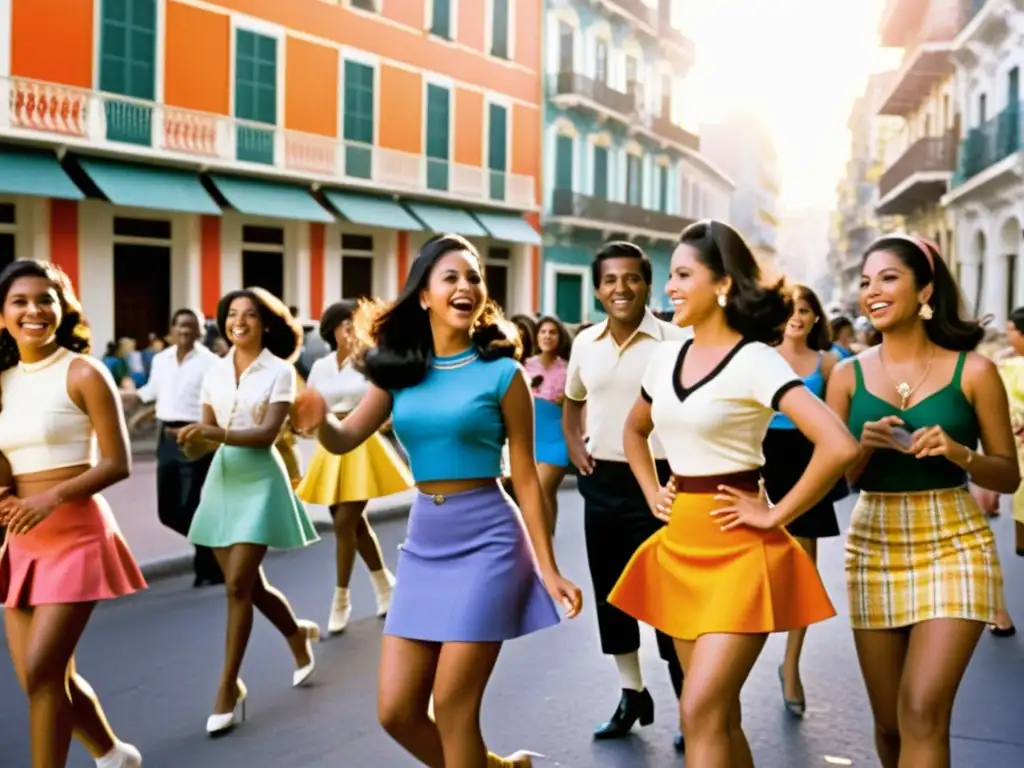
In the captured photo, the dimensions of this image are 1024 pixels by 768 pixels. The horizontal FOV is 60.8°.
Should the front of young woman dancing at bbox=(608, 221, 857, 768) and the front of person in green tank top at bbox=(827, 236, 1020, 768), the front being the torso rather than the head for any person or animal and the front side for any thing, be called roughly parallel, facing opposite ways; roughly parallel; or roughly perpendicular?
roughly parallel

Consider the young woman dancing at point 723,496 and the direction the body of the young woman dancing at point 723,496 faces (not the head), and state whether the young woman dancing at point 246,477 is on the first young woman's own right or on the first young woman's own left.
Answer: on the first young woman's own right

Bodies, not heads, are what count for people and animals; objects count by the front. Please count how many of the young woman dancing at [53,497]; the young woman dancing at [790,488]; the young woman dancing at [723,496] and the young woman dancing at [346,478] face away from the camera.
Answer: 0

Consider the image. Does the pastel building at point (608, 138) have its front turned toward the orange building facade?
no

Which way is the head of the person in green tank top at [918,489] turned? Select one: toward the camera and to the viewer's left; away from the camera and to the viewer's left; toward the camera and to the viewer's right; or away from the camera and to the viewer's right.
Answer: toward the camera and to the viewer's left

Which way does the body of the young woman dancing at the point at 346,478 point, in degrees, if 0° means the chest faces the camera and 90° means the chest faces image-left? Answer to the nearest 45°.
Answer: approximately 315°

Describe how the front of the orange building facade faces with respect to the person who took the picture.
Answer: facing the viewer and to the right of the viewer

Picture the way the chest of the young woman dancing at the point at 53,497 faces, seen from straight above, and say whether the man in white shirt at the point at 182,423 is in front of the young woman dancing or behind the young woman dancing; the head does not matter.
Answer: behind

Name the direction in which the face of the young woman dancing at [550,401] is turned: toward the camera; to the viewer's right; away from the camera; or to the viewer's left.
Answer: toward the camera

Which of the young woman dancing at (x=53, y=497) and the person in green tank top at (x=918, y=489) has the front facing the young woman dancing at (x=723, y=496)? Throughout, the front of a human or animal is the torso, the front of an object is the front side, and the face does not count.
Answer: the person in green tank top at (x=918, y=489)

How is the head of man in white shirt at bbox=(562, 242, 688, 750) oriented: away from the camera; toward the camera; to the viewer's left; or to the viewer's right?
toward the camera

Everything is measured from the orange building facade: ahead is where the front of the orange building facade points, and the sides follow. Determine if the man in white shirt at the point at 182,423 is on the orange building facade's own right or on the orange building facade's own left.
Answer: on the orange building facade's own right

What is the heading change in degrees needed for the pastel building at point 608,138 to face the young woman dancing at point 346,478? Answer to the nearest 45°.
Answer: approximately 45° to its right

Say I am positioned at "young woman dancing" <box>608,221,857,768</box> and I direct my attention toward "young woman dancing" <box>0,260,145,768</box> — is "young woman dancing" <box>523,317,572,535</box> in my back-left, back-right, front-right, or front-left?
front-right

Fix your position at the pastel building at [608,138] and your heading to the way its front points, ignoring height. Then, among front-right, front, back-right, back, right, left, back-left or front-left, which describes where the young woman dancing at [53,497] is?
front-right

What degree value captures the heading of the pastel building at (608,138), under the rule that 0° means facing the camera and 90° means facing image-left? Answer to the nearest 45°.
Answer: approximately 315°
